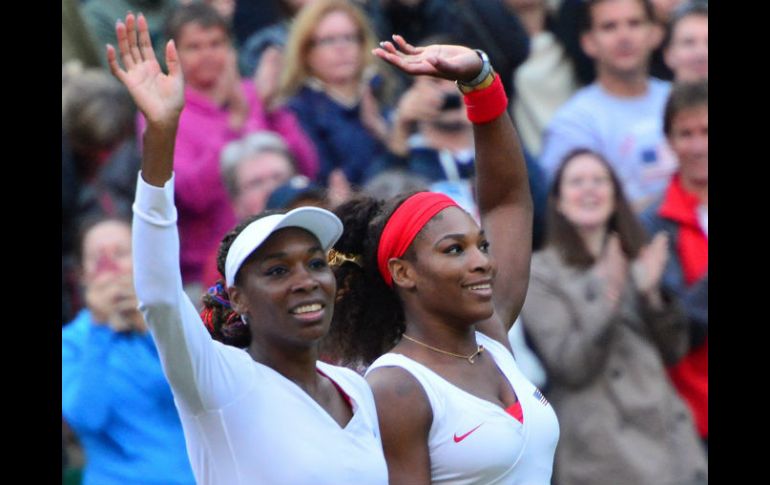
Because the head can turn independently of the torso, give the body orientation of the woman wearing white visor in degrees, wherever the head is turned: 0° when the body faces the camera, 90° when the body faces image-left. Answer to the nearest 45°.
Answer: approximately 315°

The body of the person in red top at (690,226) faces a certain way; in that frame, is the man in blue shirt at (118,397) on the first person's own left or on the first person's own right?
on the first person's own right

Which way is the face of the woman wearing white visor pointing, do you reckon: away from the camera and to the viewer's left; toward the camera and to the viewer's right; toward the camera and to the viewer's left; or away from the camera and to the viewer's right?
toward the camera and to the viewer's right

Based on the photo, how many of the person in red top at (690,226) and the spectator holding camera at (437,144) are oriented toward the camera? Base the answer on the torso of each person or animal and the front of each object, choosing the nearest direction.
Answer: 2

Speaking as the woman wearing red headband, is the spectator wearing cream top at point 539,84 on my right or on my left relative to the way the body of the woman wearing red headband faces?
on my left

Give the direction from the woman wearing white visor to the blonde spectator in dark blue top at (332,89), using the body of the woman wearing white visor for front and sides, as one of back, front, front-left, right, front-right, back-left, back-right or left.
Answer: back-left

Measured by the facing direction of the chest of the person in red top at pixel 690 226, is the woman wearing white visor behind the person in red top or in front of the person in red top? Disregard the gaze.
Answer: in front

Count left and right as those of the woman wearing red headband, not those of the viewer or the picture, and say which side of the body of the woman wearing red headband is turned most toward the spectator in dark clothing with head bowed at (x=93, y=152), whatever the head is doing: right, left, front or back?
back

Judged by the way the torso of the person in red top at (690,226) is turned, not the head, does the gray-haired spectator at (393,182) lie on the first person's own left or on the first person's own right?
on the first person's own right

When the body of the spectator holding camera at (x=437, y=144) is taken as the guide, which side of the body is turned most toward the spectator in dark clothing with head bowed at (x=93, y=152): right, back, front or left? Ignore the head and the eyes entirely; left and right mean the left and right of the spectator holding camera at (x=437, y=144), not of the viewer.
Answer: right
